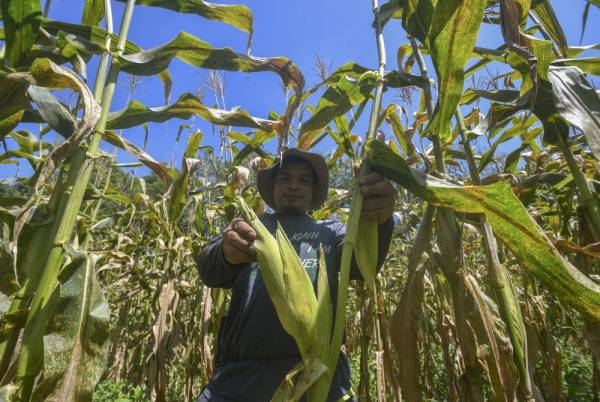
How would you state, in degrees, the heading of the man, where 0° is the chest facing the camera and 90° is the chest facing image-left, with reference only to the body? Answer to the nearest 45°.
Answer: approximately 0°
